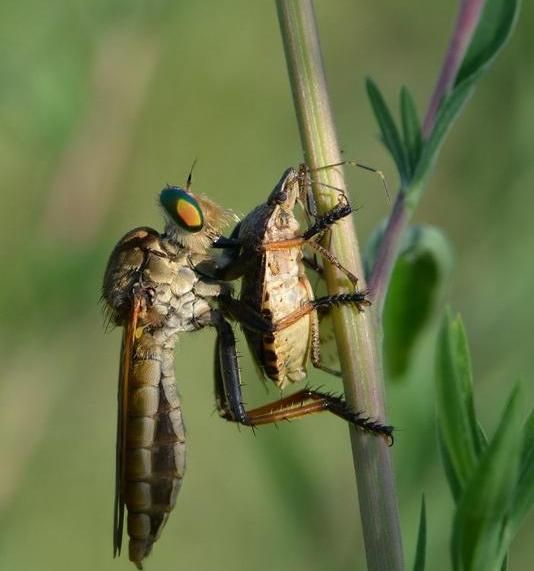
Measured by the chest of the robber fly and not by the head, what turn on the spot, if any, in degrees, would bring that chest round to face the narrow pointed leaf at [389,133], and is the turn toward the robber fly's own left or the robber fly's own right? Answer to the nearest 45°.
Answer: approximately 45° to the robber fly's own right

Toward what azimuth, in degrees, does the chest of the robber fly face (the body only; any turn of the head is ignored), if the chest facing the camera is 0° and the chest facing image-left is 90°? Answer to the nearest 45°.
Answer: approximately 270°

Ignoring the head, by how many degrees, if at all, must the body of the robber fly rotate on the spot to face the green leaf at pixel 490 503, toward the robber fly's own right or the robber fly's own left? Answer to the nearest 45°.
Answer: approximately 45° to the robber fly's own right
